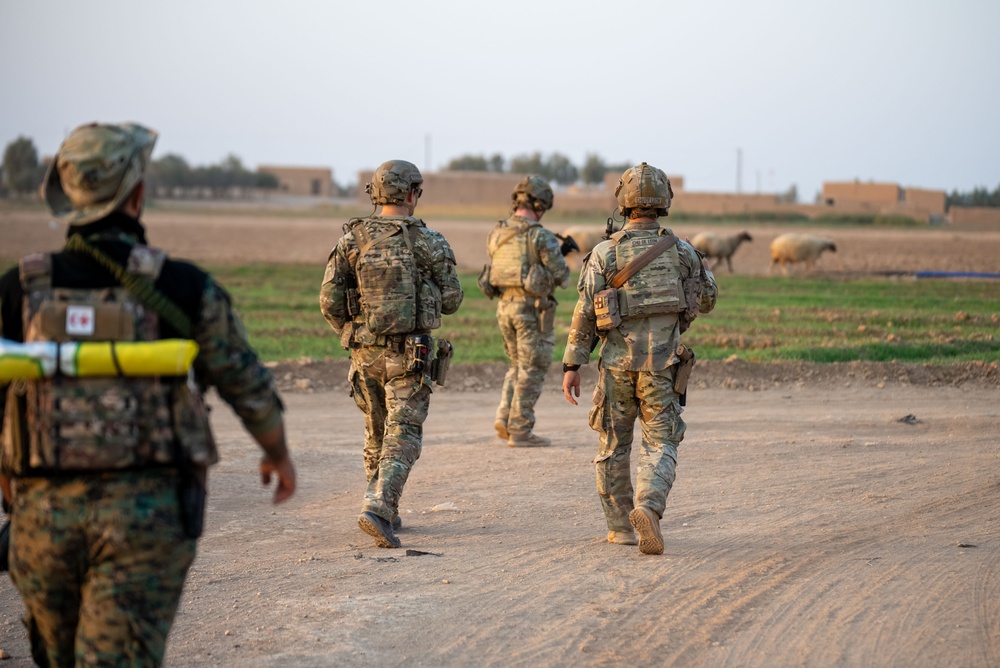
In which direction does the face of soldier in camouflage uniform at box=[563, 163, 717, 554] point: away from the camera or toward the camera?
away from the camera

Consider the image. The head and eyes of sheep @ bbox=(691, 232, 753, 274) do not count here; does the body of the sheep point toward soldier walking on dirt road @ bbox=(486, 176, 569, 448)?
no

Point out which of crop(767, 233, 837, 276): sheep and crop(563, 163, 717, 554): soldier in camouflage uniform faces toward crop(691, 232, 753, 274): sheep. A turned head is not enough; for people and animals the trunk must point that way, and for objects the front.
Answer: the soldier in camouflage uniform

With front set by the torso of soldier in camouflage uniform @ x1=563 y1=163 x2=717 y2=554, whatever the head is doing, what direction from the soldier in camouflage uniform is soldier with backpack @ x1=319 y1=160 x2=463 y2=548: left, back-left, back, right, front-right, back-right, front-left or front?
left

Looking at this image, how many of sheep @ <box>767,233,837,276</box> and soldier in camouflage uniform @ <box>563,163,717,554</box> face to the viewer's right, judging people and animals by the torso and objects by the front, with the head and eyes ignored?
1

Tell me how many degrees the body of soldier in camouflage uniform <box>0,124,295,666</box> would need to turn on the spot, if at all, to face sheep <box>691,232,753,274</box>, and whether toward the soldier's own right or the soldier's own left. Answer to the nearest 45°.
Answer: approximately 45° to the soldier's own right

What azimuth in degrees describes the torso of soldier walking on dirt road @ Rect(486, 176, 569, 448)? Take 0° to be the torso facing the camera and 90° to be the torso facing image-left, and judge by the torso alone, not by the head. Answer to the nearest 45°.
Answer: approximately 225°

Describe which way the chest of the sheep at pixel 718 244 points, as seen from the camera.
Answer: to the viewer's right

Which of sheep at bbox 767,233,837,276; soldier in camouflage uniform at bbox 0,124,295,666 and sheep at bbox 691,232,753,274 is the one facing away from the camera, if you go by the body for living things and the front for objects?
the soldier in camouflage uniform

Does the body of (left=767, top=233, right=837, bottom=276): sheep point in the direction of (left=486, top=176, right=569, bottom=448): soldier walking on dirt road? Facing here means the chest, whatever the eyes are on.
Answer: no

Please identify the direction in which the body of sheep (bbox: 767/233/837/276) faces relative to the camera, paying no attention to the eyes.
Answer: to the viewer's right

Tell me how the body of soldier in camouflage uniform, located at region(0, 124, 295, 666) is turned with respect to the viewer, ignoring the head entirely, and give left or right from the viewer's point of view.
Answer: facing away from the viewer

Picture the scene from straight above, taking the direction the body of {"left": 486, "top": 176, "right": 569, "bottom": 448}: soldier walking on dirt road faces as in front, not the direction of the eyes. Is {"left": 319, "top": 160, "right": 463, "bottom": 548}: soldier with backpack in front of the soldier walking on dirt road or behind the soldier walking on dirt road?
behind

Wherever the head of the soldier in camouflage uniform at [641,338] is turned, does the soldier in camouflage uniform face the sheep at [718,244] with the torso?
yes

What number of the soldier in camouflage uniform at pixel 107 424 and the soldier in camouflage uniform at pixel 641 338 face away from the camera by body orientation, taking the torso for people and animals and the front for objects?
2

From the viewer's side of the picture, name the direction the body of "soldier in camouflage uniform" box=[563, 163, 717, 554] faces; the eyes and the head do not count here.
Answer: away from the camera

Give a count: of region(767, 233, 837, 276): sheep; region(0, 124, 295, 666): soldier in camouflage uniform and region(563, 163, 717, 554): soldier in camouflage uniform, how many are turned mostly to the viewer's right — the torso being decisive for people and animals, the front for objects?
1
